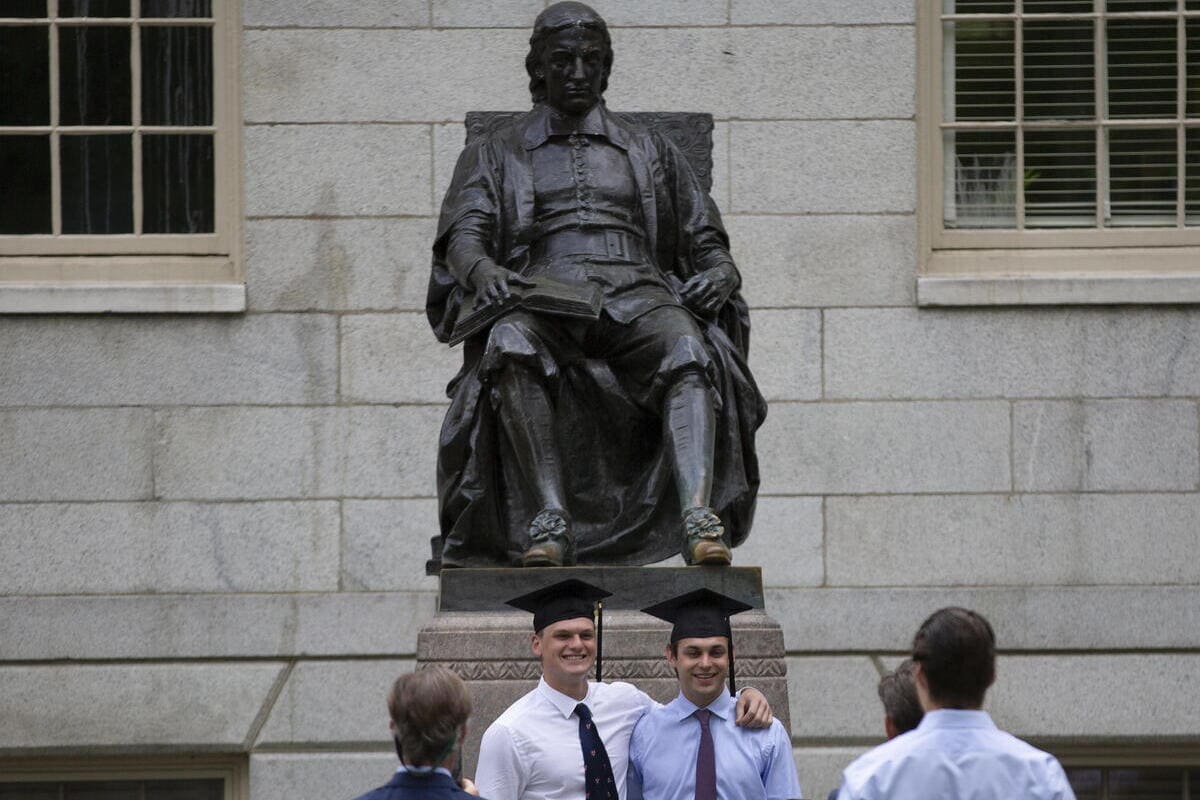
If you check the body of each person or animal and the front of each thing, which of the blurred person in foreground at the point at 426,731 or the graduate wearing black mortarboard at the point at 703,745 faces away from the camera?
the blurred person in foreground

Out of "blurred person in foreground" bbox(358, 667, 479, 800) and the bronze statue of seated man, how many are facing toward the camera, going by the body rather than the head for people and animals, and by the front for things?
1

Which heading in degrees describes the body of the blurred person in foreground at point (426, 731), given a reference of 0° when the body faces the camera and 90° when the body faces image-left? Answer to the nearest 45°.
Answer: approximately 180°

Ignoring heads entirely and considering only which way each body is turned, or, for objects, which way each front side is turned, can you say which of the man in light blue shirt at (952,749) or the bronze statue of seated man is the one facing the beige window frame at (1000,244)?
the man in light blue shirt

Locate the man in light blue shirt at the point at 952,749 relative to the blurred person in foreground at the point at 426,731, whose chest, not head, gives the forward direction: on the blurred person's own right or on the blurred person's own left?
on the blurred person's own right

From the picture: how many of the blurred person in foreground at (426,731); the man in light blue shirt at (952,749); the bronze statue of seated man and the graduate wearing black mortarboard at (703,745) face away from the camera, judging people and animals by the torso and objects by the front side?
2

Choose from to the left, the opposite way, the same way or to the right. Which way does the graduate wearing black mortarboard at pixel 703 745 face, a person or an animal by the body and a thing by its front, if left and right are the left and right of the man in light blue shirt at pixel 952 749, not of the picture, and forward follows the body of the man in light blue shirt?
the opposite way

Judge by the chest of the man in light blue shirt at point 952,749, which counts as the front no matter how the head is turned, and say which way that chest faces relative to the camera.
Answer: away from the camera

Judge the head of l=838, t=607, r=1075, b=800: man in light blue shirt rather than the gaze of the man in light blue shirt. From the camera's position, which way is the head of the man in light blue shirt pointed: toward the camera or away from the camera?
away from the camera

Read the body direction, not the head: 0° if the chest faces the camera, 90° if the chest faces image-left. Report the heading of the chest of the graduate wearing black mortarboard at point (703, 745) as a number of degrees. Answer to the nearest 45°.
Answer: approximately 0°

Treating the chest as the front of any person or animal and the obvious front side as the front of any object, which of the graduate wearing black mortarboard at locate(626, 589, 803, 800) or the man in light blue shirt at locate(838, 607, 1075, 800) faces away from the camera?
the man in light blue shirt
